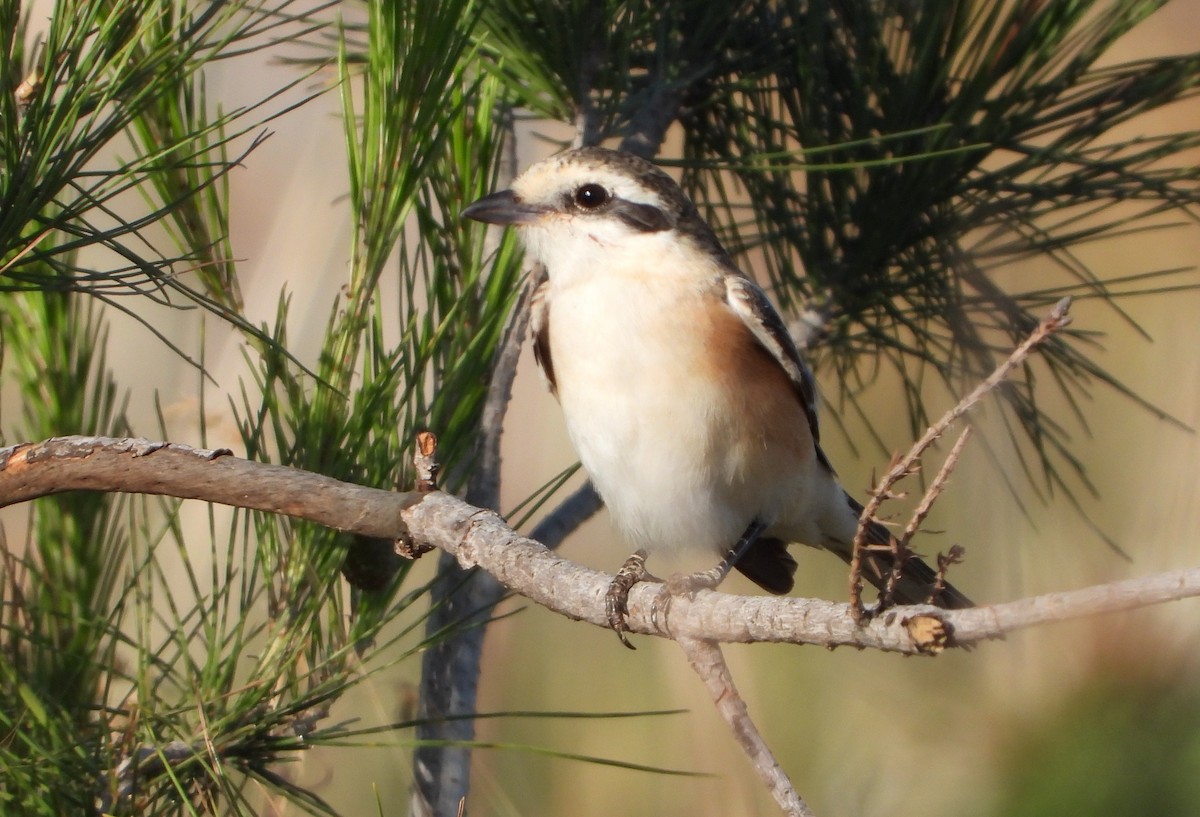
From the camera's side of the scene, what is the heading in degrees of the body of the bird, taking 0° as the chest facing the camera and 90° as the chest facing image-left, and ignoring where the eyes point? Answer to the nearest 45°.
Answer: approximately 45°
